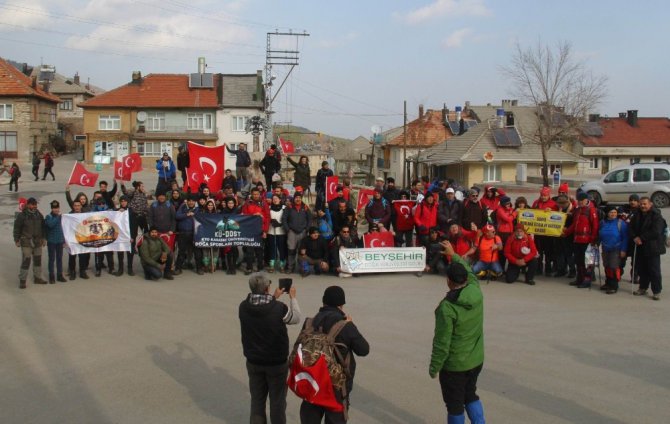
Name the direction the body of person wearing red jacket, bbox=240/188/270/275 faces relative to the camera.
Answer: toward the camera

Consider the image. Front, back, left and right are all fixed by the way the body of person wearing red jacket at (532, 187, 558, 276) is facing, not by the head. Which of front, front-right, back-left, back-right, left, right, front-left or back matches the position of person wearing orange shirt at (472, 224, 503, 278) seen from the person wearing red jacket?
front-right

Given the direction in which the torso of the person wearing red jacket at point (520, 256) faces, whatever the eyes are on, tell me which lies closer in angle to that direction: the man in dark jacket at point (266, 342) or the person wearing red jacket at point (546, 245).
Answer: the man in dark jacket

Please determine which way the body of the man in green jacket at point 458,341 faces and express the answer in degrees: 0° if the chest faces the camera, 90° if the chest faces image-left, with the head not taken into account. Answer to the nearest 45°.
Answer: approximately 135°

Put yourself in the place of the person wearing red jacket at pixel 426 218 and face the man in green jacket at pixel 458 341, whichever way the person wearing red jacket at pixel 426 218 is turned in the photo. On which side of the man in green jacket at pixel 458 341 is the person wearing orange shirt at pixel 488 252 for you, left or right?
left

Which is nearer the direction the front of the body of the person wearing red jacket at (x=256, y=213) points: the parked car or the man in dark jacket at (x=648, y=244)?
the man in dark jacket

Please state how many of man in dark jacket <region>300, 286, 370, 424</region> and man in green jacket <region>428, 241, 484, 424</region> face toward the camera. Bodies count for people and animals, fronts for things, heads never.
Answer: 0

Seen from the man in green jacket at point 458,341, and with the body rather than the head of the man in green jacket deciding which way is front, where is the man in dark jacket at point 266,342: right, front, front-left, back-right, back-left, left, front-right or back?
front-left

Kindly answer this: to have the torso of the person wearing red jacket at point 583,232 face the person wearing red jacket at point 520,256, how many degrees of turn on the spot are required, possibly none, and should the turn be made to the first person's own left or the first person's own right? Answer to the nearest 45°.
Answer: approximately 45° to the first person's own right

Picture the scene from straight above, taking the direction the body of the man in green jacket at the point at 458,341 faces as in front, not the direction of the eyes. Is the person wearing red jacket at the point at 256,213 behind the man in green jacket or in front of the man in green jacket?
in front

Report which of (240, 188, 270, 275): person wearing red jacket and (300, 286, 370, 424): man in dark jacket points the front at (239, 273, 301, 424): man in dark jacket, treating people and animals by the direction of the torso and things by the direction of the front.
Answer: the person wearing red jacket

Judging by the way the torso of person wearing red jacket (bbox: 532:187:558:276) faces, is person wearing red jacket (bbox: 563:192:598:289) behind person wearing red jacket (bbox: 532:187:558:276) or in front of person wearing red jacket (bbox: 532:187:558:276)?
in front

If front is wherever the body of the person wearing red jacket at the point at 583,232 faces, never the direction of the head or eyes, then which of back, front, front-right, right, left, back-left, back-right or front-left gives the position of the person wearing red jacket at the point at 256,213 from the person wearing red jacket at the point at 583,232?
front-right

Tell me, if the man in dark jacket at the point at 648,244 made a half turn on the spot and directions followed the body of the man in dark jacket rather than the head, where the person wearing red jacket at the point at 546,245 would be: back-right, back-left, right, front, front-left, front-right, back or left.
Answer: left

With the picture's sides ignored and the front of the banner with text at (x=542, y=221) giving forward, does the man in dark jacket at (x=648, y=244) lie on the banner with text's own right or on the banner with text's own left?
on the banner with text's own left

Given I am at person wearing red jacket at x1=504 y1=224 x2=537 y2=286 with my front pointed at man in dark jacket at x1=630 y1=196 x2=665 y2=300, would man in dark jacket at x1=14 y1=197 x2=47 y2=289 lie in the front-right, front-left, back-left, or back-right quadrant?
back-right
